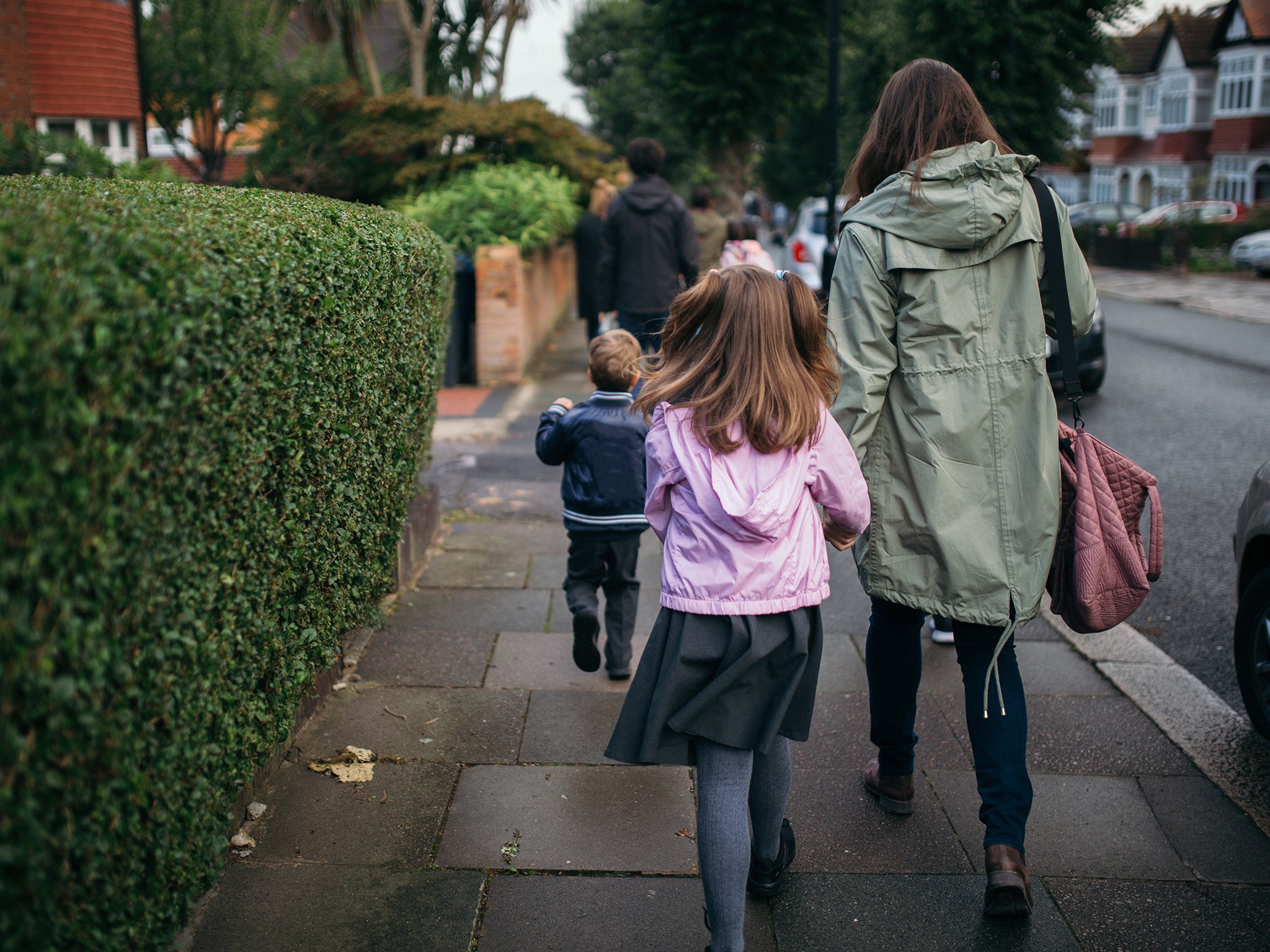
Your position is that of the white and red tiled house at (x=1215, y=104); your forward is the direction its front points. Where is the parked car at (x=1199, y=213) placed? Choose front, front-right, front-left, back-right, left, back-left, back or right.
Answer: front-left

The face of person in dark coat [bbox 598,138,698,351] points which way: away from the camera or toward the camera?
away from the camera

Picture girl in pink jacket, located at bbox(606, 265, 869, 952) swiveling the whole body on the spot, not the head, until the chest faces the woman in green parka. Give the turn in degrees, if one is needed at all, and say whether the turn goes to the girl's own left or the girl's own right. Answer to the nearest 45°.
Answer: approximately 45° to the girl's own right

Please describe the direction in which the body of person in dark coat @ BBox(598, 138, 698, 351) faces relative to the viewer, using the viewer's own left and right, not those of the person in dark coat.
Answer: facing away from the viewer

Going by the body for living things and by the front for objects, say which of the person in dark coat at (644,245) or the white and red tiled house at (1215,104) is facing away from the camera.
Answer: the person in dark coat

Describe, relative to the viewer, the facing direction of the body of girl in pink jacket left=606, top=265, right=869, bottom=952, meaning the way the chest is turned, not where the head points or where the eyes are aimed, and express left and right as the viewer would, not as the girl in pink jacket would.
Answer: facing away from the viewer

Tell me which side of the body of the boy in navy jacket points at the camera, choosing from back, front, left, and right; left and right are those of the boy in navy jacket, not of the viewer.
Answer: back

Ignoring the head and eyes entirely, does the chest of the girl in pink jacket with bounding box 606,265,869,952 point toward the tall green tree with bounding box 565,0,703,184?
yes

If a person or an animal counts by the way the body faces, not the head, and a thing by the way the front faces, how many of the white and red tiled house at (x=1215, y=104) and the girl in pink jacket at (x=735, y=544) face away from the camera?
1

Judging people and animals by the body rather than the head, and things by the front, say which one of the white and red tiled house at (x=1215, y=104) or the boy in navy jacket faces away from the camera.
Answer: the boy in navy jacket

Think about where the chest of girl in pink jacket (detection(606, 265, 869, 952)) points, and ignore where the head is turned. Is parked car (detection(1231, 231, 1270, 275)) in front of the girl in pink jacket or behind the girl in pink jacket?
in front

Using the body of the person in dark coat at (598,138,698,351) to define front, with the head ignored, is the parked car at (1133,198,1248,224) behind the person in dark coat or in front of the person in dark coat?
in front

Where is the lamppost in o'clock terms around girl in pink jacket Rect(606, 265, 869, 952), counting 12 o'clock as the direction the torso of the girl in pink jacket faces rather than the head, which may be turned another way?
The lamppost is roughly at 12 o'clock from the girl in pink jacket.

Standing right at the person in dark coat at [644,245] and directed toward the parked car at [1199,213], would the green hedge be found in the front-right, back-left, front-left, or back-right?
back-right

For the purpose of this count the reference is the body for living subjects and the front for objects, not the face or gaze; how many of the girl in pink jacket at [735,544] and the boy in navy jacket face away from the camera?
2

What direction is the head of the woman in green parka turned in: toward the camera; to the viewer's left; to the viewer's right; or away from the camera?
away from the camera

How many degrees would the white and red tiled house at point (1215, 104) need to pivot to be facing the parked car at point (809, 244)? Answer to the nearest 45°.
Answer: approximately 45° to its left

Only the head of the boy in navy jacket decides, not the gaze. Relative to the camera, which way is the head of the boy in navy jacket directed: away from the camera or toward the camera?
away from the camera
